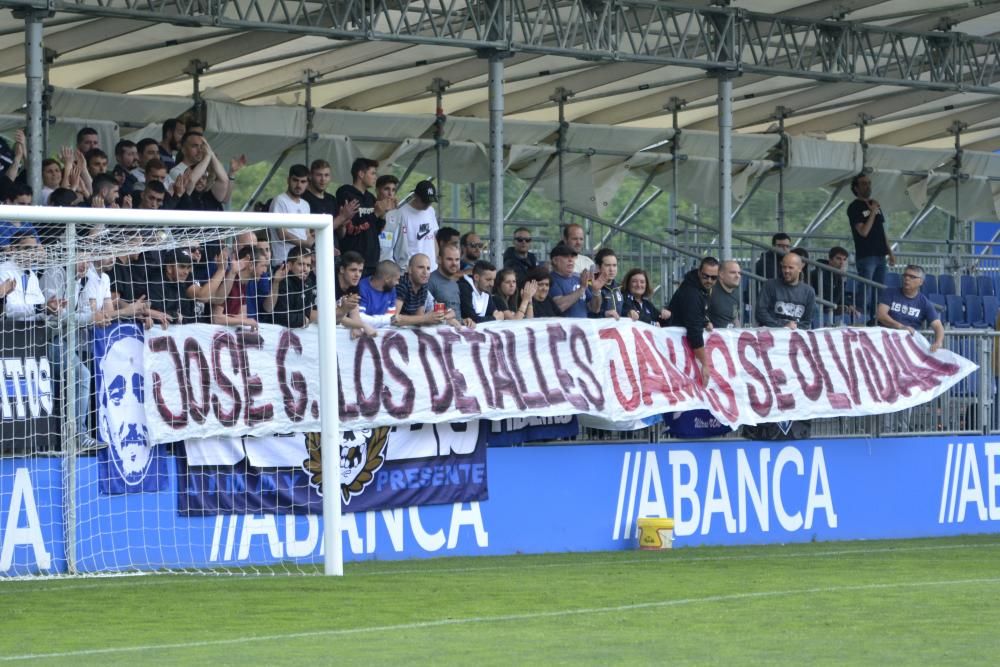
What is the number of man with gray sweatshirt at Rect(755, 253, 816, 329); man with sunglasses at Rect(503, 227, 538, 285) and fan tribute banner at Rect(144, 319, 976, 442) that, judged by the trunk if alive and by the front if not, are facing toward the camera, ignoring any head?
3

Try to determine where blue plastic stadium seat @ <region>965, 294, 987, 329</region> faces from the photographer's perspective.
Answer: facing the viewer and to the right of the viewer

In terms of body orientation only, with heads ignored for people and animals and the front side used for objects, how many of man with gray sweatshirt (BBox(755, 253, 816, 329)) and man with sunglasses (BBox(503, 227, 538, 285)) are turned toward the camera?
2

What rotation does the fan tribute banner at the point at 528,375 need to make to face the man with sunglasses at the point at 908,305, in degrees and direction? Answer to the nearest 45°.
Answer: approximately 135° to its left

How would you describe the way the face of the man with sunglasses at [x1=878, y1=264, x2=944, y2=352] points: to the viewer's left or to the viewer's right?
to the viewer's left

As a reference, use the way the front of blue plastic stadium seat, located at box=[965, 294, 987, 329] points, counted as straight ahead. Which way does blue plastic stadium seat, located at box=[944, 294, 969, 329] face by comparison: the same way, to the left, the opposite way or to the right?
the same way

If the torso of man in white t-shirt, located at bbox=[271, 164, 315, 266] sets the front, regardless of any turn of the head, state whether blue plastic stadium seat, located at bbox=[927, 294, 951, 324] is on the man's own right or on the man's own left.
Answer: on the man's own left

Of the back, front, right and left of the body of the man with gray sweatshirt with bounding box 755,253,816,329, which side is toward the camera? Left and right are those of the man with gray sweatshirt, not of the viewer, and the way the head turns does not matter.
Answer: front

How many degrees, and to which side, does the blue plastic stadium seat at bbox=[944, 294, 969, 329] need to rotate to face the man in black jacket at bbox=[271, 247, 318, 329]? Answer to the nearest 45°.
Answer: approximately 90° to its right

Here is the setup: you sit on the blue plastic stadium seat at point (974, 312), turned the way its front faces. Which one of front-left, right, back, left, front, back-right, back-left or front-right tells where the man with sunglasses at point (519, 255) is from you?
right

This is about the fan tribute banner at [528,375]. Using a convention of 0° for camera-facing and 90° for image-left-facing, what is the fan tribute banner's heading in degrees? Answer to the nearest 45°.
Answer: approximately 0°

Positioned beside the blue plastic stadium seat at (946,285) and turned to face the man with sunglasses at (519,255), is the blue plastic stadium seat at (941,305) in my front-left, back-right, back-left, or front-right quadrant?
front-left

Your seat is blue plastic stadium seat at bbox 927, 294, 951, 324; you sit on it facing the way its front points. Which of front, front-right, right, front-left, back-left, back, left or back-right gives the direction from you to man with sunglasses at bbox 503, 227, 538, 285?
right
